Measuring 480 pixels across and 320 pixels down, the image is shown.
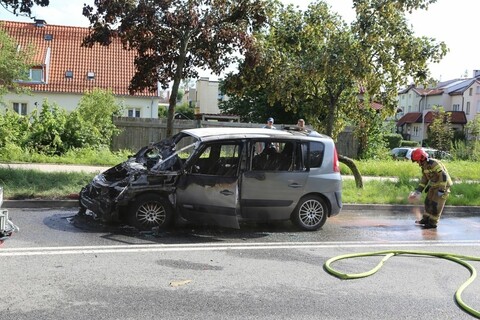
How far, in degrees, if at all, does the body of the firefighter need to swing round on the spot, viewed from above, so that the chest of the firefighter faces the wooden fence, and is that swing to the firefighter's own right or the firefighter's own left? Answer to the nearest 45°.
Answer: approximately 45° to the firefighter's own right

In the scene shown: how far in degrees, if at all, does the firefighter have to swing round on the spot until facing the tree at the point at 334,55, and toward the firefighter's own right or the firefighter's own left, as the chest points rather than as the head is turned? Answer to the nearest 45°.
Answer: approximately 45° to the firefighter's own right

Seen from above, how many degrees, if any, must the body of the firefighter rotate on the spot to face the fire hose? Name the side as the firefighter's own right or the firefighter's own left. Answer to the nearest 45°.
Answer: approximately 90° to the firefighter's own left

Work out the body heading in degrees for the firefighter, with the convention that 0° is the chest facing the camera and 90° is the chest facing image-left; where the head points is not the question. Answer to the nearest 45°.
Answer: approximately 90°
